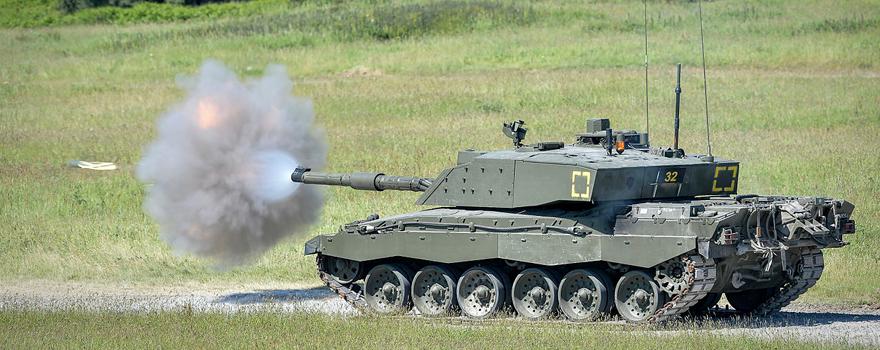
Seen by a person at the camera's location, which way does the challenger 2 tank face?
facing away from the viewer and to the left of the viewer

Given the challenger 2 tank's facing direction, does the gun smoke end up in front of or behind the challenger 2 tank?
in front
